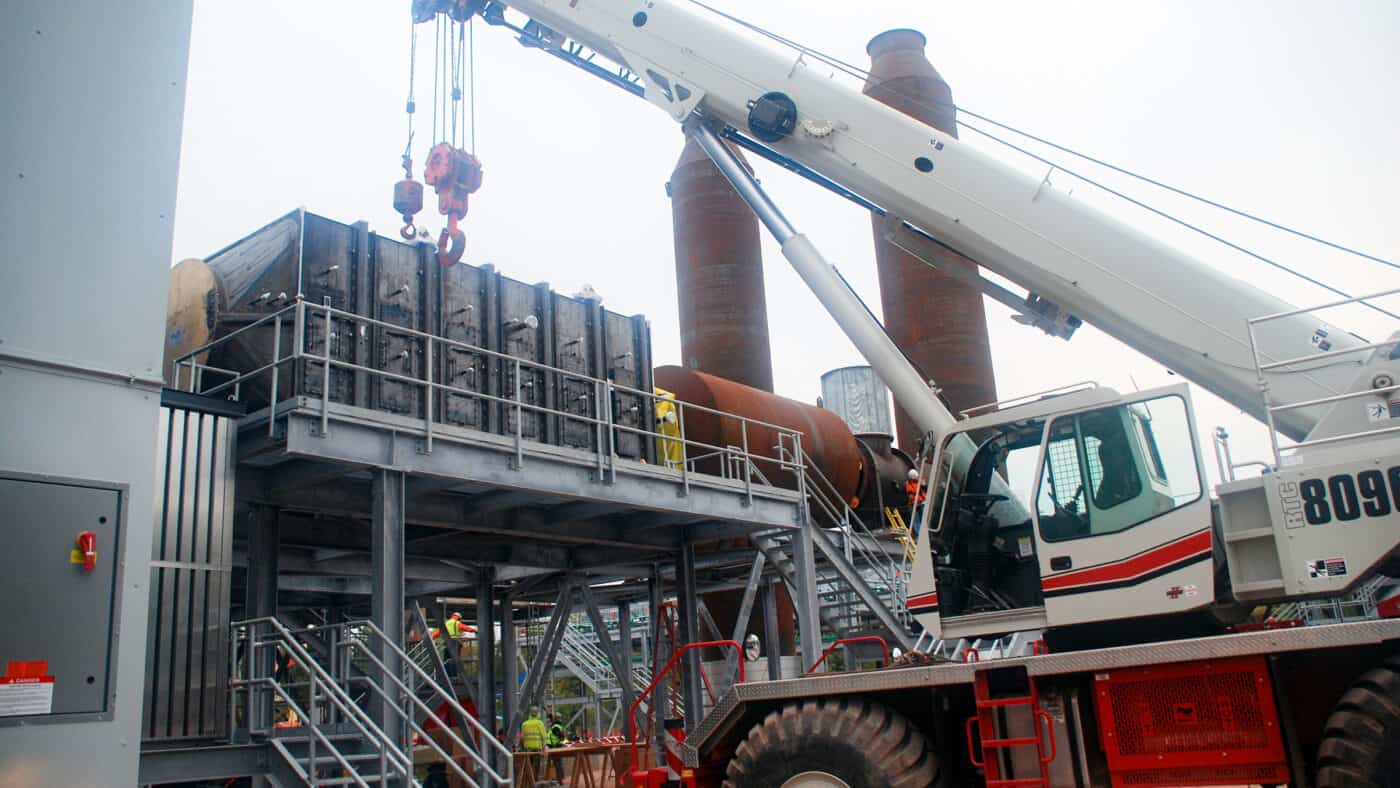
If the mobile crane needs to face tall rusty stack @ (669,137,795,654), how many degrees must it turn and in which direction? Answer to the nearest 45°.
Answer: approximately 90° to its right

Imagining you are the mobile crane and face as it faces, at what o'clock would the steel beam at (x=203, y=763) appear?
The steel beam is roughly at 12 o'clock from the mobile crane.

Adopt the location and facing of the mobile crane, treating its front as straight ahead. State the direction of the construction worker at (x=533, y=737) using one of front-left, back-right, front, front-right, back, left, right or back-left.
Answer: front-right

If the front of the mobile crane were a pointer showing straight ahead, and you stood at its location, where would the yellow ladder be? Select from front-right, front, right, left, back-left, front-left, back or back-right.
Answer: right

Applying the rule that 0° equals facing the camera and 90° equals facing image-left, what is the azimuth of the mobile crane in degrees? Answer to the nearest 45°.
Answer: approximately 90°

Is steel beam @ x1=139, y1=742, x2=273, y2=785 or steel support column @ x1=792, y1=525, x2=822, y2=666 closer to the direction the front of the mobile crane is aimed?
the steel beam

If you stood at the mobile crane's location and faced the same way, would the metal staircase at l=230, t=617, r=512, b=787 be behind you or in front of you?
in front

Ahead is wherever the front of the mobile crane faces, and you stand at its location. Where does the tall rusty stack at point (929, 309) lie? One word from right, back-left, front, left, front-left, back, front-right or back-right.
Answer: right

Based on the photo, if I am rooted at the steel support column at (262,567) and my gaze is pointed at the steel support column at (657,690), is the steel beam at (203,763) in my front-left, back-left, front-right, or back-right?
back-right

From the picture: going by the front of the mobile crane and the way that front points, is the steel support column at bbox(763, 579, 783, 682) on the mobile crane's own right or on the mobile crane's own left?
on the mobile crane's own right

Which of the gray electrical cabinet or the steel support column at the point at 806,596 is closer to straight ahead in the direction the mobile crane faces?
the gray electrical cabinet

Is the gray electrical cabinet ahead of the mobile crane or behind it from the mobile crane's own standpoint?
ahead

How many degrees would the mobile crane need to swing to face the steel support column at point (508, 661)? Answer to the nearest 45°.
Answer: approximately 45° to its right

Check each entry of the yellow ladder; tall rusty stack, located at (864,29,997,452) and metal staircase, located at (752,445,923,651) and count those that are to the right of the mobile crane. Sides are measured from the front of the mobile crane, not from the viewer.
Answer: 3
